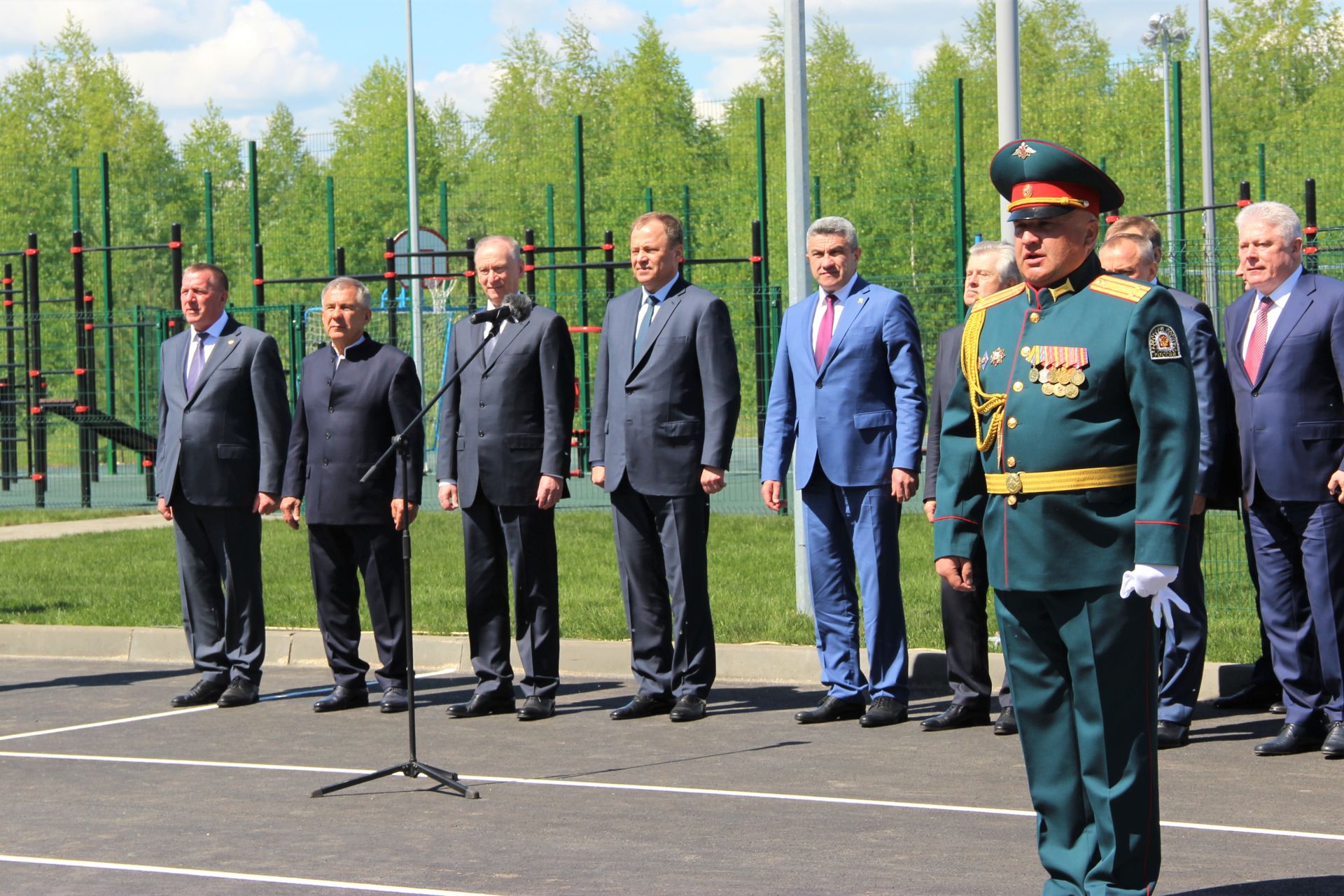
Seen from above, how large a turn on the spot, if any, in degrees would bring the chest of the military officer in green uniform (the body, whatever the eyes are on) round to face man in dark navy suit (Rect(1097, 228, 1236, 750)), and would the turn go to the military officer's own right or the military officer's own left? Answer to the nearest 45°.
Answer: approximately 135° to the military officer's own right

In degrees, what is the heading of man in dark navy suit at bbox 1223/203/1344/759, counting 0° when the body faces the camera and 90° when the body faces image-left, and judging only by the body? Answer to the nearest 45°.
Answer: approximately 45°

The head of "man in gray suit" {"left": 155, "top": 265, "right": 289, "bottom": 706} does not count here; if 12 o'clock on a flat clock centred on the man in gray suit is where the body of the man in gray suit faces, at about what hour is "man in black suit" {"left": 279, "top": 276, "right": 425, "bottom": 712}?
The man in black suit is roughly at 9 o'clock from the man in gray suit.

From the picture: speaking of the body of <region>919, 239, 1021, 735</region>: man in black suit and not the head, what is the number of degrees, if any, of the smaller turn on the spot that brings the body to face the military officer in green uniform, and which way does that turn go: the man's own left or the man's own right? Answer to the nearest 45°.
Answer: approximately 45° to the man's own left

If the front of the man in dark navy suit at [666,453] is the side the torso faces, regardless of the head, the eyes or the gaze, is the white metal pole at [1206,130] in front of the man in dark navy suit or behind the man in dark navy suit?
behind

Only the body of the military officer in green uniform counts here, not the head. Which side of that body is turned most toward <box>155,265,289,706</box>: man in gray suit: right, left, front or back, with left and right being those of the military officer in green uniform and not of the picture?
right

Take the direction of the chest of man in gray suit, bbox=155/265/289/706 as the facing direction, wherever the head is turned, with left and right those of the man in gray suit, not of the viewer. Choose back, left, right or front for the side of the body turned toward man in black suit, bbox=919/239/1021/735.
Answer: left

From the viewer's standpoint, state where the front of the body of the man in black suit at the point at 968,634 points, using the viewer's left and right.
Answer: facing the viewer and to the left of the viewer

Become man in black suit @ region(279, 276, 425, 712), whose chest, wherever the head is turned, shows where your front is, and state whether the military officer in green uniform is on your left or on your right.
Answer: on your left

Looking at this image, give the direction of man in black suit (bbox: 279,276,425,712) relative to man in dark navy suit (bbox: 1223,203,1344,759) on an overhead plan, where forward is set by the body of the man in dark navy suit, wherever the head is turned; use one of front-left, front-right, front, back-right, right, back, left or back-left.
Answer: front-right

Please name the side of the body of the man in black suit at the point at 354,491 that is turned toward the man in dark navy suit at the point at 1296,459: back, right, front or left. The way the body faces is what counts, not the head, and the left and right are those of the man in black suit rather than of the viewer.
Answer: left

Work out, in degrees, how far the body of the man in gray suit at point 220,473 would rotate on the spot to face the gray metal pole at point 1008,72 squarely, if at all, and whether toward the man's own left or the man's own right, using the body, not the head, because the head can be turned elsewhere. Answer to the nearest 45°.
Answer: approximately 135° to the man's own left

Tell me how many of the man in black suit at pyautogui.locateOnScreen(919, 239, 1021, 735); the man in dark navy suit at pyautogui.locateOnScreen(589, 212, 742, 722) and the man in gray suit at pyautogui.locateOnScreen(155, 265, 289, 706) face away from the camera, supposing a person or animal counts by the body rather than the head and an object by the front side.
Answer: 0
